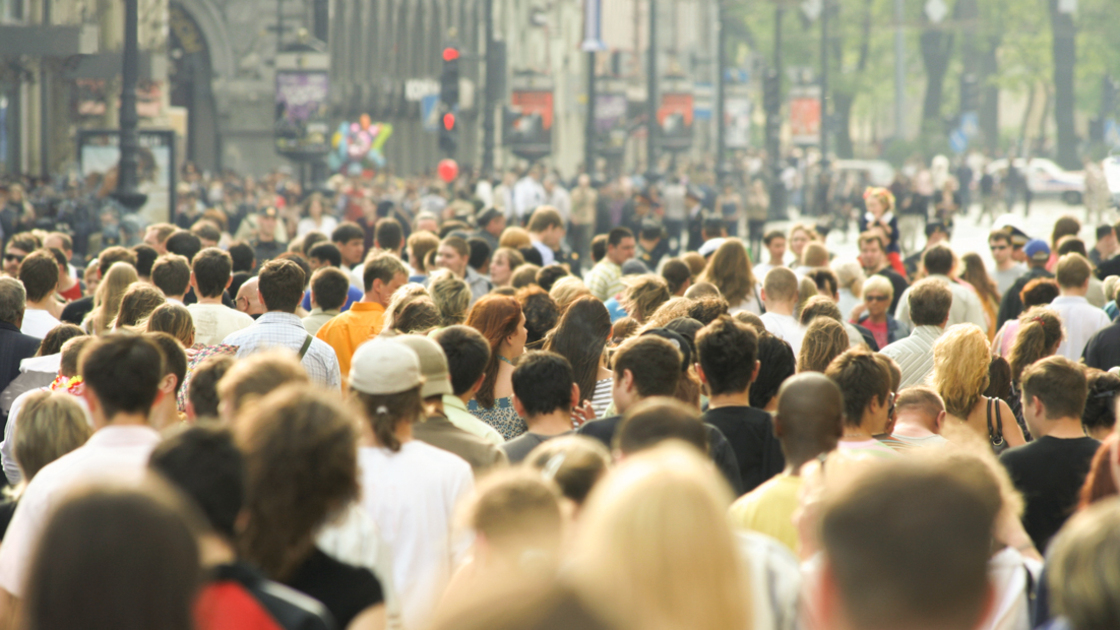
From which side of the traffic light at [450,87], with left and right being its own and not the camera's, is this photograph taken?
front

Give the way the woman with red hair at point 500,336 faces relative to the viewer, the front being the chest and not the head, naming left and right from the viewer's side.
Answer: facing away from the viewer and to the right of the viewer

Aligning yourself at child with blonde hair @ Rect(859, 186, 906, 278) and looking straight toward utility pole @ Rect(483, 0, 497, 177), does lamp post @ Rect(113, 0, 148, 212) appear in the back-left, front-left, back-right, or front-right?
front-left

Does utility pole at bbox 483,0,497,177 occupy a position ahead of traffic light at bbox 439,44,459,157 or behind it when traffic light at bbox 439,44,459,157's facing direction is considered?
behind

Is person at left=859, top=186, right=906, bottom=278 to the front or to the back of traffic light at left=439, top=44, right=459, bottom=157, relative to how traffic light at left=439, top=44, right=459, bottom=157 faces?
to the front

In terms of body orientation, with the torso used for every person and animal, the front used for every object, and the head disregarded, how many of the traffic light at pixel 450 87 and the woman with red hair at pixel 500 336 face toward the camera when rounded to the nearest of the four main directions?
1

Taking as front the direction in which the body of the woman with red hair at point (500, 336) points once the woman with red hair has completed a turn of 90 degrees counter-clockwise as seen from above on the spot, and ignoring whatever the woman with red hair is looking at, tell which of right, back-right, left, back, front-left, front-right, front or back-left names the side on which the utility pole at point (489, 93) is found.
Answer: front-right

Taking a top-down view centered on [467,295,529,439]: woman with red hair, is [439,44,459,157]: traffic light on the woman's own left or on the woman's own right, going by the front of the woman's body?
on the woman's own left

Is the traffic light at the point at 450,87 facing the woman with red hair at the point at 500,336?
yes

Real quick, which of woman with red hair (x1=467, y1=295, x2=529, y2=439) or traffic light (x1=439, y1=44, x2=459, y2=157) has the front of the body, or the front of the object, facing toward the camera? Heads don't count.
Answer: the traffic light

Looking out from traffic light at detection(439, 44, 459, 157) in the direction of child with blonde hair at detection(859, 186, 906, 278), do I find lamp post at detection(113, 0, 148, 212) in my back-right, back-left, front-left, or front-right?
front-right
